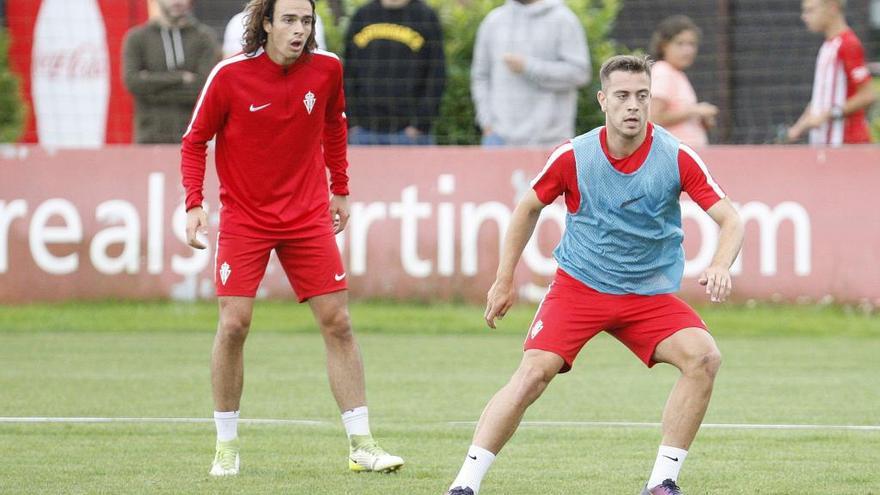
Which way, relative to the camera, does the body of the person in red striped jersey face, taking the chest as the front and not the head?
to the viewer's left

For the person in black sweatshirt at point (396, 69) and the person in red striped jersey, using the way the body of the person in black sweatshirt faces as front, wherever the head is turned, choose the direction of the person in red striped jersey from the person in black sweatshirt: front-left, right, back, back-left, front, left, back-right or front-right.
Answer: left

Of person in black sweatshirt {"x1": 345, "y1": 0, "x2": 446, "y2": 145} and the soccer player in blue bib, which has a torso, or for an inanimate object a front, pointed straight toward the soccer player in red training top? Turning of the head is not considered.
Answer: the person in black sweatshirt

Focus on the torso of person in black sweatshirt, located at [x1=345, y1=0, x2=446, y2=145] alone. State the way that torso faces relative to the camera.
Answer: toward the camera

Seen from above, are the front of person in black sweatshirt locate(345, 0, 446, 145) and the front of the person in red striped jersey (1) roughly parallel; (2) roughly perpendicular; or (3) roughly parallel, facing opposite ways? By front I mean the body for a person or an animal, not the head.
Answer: roughly perpendicular

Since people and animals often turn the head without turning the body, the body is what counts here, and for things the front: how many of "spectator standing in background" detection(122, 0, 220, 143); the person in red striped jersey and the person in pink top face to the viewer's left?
1

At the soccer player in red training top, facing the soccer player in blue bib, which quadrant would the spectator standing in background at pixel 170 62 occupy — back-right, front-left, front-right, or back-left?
back-left

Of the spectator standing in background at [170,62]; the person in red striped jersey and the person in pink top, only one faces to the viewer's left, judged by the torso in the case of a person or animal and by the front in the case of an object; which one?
the person in red striped jersey

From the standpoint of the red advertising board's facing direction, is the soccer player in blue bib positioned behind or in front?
in front

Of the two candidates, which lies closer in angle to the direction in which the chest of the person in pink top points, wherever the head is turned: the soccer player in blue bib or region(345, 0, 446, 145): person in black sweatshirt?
the soccer player in blue bib

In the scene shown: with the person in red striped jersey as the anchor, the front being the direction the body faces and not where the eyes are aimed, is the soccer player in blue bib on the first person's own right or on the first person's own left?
on the first person's own left

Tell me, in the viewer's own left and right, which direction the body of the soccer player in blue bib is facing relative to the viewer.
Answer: facing the viewer

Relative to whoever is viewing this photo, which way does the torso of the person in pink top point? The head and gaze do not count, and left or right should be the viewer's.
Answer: facing the viewer and to the right of the viewer

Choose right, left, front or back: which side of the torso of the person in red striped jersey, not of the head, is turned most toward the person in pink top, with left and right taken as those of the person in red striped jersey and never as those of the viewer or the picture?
front

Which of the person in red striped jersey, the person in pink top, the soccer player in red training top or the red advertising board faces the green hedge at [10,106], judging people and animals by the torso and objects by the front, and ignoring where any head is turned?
the person in red striped jersey

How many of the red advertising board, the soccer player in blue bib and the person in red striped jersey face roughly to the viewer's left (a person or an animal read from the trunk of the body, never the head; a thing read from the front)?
1
